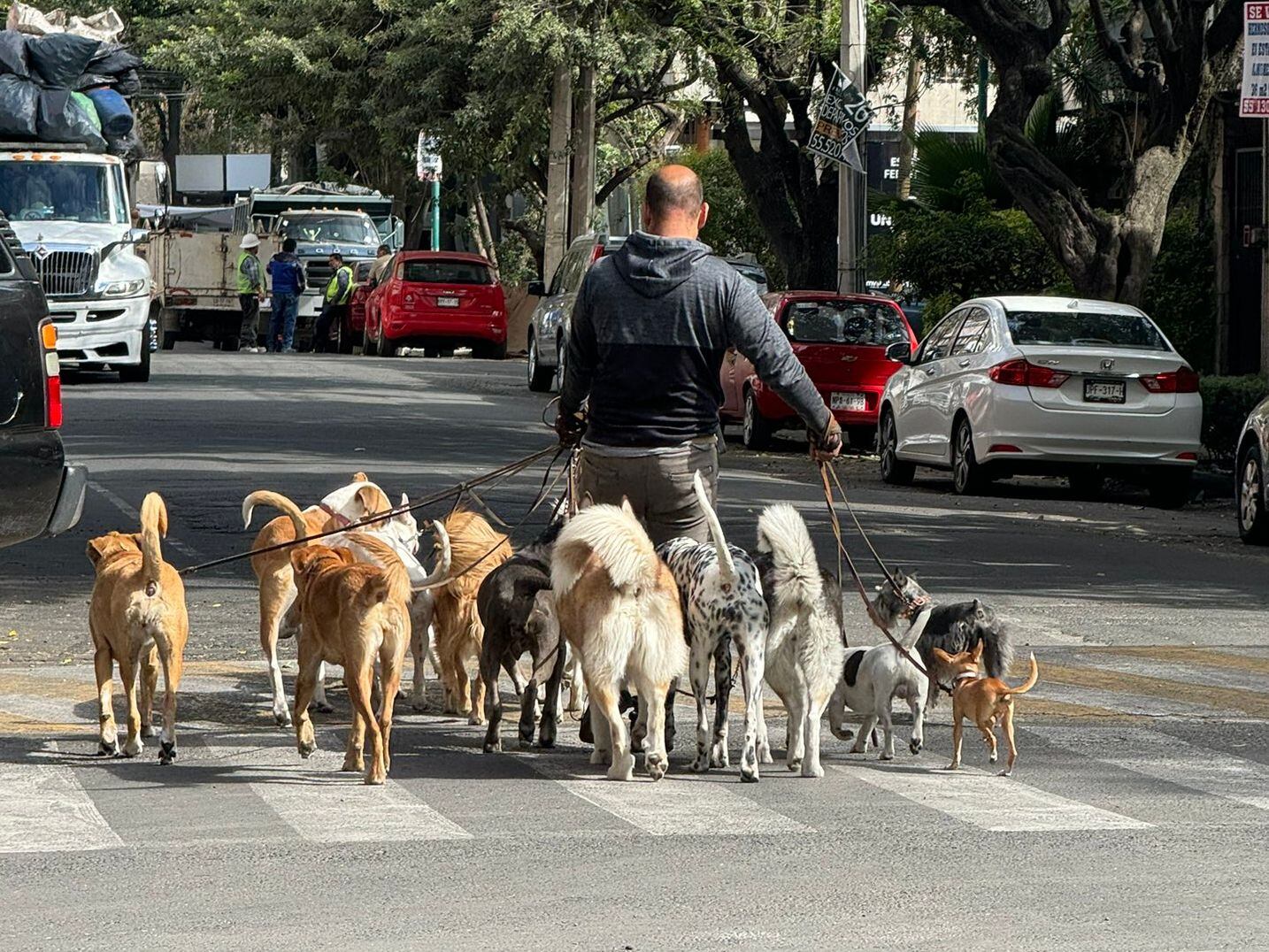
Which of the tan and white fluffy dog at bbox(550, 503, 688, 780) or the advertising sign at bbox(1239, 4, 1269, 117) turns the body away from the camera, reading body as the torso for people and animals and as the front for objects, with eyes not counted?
the tan and white fluffy dog

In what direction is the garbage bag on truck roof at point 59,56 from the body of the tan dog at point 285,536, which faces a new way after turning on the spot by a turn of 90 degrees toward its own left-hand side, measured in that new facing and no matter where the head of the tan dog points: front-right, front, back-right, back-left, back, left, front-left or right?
front-right

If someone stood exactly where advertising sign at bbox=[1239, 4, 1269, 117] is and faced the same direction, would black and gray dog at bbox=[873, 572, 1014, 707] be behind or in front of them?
in front

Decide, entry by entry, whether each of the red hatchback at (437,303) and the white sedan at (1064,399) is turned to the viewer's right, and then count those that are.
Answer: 0

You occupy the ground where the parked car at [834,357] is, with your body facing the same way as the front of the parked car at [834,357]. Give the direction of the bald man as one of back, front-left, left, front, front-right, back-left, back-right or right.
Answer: back-left

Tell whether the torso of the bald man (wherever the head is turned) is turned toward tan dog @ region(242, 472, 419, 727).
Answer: no

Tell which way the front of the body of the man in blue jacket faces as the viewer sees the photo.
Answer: away from the camera

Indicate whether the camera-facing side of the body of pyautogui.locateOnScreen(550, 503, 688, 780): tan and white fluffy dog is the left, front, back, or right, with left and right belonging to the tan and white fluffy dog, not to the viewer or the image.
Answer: back

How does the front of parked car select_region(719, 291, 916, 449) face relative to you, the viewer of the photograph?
facing away from the viewer and to the left of the viewer

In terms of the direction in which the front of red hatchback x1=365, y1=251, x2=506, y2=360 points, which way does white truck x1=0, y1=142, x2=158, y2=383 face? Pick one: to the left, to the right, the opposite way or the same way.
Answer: the opposite way

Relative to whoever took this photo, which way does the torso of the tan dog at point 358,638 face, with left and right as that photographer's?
facing away from the viewer and to the left of the viewer

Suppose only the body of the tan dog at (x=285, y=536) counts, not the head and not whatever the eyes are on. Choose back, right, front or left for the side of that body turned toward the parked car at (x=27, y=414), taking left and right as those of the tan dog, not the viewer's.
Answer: left

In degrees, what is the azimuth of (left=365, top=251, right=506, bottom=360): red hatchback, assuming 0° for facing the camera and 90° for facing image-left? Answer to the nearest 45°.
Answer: approximately 180°

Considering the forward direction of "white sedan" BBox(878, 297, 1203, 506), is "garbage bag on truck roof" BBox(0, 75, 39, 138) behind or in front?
in front

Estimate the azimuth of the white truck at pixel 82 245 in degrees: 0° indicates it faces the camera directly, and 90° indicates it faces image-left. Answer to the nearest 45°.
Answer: approximately 0°

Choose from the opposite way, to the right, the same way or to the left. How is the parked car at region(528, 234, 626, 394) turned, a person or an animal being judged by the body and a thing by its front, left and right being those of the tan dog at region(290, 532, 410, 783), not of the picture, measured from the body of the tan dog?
the same way

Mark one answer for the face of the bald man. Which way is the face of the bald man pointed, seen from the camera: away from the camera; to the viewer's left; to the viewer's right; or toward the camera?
away from the camera
